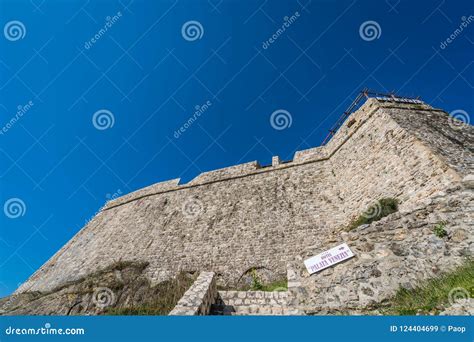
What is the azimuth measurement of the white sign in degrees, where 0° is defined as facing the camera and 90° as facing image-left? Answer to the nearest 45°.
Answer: approximately 0°

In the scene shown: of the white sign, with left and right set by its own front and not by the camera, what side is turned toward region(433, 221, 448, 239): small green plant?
left
